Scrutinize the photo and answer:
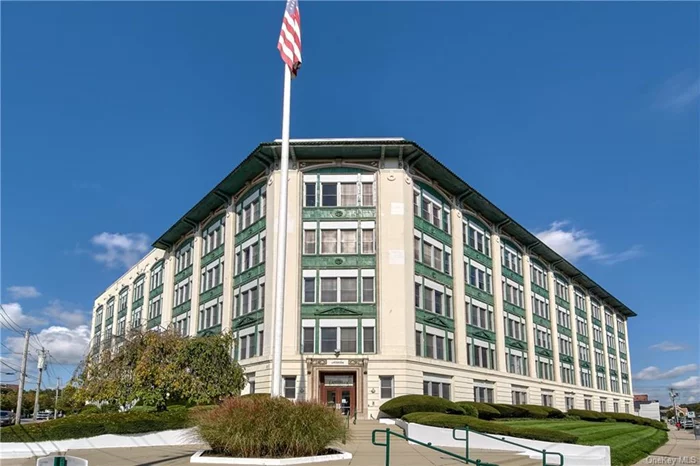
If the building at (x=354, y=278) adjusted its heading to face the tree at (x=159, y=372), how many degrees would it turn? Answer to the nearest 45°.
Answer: approximately 45° to its right

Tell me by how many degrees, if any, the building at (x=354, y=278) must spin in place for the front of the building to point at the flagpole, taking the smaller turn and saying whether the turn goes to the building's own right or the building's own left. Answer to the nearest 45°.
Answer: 0° — it already faces it

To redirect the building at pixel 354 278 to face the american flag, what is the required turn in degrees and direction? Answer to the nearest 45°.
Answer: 0° — it already faces it

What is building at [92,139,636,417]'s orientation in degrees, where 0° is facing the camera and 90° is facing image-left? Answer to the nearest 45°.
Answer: approximately 0°
